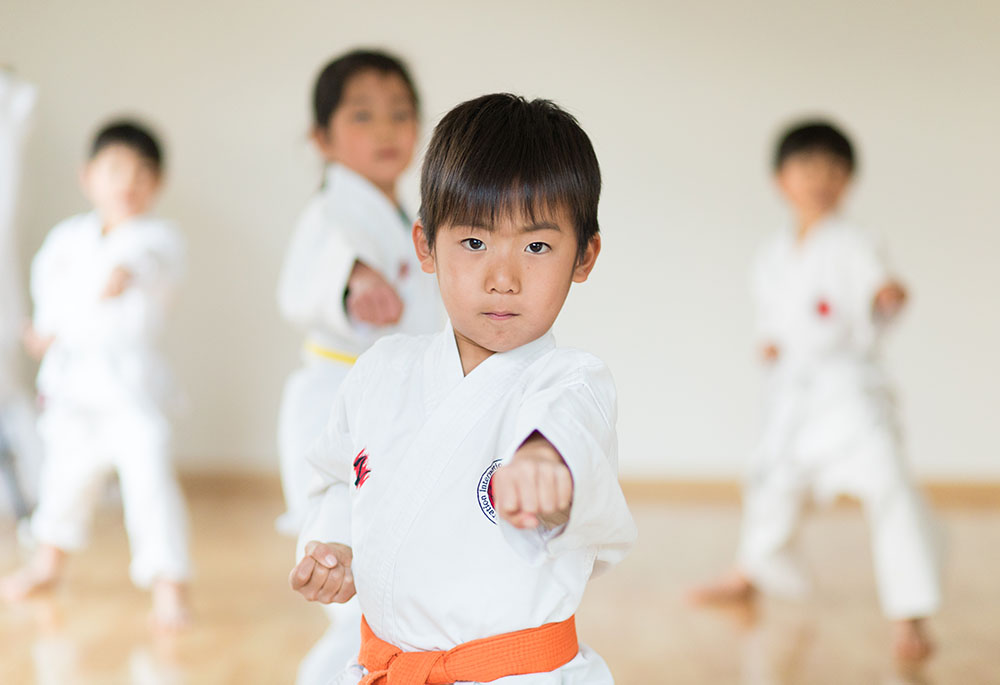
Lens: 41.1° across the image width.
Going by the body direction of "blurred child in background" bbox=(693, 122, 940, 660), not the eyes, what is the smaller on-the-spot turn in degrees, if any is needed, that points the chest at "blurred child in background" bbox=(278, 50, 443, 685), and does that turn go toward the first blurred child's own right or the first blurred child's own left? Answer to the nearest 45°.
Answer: approximately 45° to the first blurred child's own right

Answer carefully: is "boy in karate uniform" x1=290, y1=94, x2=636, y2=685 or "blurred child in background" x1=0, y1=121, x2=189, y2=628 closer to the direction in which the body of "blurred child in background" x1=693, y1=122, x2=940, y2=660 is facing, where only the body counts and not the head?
the boy in karate uniform

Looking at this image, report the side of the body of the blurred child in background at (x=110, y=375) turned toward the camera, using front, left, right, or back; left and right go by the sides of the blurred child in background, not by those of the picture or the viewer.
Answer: front

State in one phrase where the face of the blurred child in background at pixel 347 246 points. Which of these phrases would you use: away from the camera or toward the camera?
toward the camera

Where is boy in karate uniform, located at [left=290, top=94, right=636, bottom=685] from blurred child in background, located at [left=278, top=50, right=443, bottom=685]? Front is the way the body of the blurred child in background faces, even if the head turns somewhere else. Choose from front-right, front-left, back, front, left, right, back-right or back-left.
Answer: front-right

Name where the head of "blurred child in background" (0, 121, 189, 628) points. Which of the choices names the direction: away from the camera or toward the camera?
toward the camera

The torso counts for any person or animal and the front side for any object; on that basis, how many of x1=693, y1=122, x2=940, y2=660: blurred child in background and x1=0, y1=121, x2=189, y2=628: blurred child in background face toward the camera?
2

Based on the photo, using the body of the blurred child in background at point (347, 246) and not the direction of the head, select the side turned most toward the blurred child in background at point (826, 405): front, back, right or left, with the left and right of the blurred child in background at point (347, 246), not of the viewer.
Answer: left

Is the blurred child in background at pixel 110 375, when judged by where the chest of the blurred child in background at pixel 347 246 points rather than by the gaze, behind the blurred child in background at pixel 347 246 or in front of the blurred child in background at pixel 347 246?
behind

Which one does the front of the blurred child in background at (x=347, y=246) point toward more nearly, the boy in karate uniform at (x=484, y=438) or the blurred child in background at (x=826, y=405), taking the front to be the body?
the boy in karate uniform

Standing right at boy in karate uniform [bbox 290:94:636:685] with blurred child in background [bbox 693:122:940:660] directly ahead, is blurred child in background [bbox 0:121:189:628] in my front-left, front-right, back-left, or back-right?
front-left

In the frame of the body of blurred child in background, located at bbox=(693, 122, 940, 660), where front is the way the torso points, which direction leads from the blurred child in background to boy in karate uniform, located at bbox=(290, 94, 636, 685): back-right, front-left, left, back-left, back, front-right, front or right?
front

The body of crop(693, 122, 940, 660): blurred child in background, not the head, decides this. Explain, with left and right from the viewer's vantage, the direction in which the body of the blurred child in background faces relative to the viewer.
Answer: facing the viewer

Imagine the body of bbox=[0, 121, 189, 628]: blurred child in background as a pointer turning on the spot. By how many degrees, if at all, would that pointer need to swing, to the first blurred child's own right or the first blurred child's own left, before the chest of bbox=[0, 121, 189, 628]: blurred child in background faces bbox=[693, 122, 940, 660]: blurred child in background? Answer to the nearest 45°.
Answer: approximately 90° to the first blurred child's own left
